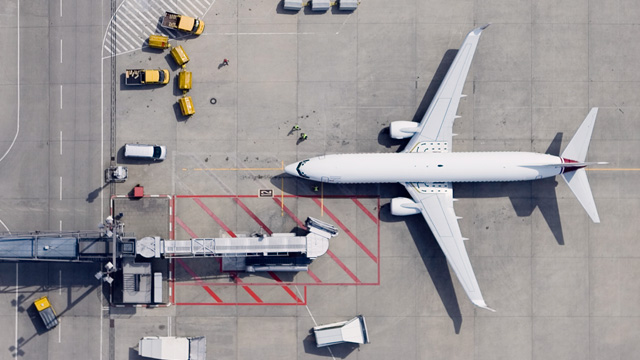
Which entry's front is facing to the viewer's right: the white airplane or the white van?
the white van

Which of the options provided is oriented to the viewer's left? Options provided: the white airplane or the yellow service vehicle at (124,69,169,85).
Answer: the white airplane

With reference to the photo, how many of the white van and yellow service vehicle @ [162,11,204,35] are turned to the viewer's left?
0

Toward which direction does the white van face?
to the viewer's right

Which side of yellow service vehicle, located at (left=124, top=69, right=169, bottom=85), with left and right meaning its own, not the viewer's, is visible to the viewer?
right

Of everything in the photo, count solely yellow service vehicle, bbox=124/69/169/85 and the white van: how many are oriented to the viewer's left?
0

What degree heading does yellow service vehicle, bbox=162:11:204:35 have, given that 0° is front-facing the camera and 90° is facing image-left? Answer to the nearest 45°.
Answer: approximately 270°

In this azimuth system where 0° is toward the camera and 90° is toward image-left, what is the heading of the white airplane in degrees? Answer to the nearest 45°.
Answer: approximately 90°
